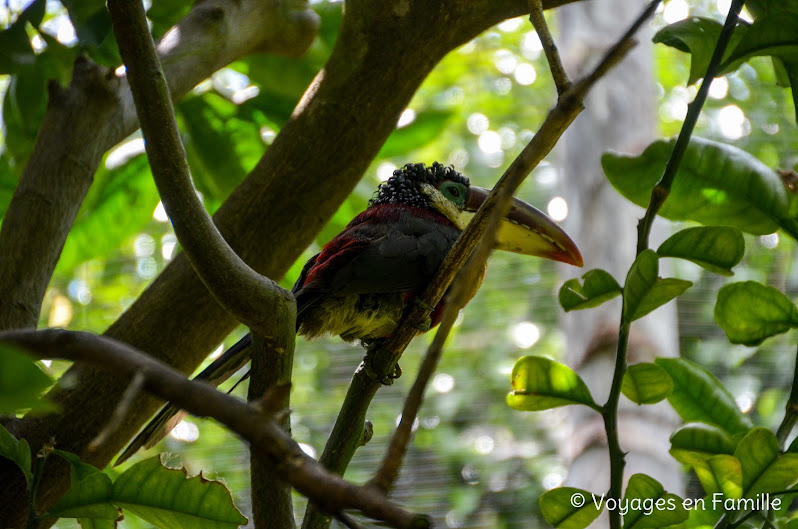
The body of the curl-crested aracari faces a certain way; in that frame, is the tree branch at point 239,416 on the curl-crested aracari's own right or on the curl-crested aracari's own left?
on the curl-crested aracari's own right

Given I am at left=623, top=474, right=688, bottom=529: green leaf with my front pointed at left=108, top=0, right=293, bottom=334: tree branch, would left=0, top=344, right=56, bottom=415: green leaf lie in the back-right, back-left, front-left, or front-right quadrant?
front-left

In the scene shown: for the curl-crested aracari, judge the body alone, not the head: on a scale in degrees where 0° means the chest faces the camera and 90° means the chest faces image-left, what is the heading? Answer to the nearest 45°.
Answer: approximately 270°

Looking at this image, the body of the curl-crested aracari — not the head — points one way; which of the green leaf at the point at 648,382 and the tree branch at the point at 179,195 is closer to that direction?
the green leaf
